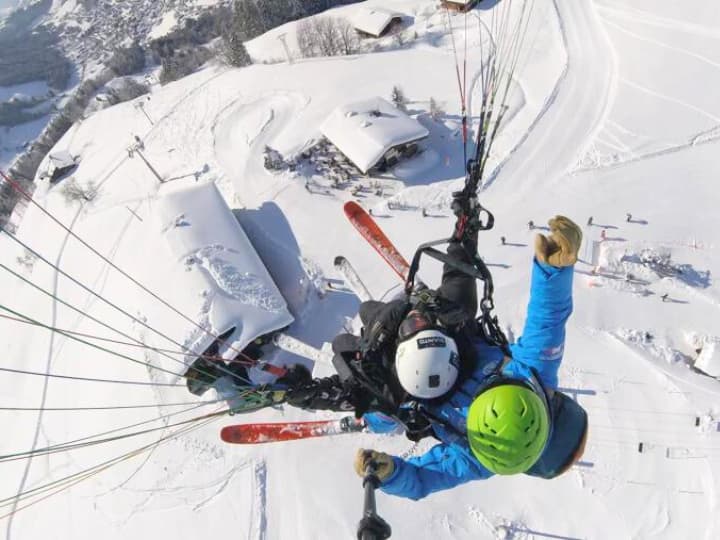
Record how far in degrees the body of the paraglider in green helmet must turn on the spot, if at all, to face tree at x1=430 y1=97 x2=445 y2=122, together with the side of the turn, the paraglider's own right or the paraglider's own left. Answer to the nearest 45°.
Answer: approximately 45° to the paraglider's own right

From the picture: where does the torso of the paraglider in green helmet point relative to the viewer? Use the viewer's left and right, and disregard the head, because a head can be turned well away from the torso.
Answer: facing away from the viewer and to the left of the viewer

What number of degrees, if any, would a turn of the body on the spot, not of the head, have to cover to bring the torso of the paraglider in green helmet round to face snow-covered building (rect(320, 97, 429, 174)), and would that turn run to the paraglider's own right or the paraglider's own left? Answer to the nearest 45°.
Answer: approximately 45° to the paraglider's own right

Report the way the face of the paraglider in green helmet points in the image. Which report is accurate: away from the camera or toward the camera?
away from the camera

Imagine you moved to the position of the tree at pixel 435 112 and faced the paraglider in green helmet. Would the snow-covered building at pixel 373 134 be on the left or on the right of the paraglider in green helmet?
right

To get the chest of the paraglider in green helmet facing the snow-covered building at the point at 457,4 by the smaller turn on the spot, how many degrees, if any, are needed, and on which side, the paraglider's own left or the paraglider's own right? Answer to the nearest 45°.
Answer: approximately 45° to the paraglider's own right
